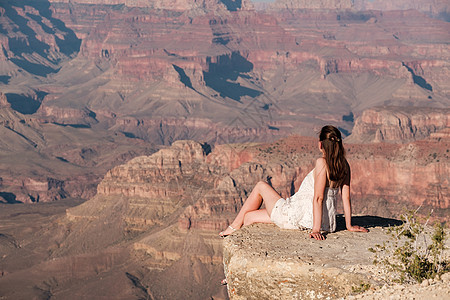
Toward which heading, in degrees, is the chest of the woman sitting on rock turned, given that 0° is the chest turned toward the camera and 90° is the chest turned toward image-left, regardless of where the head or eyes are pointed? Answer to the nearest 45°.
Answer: approximately 135°

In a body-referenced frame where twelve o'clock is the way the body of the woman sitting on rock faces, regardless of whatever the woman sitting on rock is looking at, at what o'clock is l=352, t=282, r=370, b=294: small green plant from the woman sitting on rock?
The small green plant is roughly at 7 o'clock from the woman sitting on rock.

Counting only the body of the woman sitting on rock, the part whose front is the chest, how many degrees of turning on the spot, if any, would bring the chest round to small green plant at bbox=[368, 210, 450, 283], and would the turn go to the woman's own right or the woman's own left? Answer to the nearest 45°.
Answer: approximately 180°
